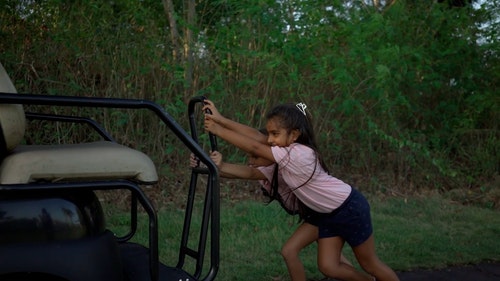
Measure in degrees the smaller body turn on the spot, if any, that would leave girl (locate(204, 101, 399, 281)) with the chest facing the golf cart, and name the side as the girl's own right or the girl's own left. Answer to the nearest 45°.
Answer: approximately 45° to the girl's own left

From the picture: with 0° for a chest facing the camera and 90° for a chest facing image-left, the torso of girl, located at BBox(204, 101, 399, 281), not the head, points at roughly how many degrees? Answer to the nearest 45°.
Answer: approximately 90°
